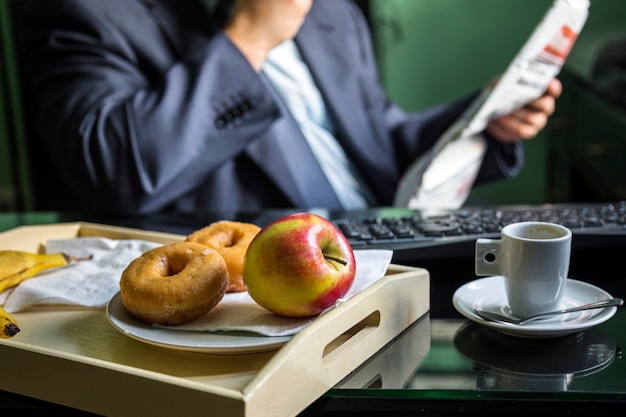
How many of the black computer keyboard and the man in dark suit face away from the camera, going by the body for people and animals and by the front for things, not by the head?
1

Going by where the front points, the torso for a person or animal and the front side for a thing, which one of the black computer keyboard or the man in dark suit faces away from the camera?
the black computer keyboard

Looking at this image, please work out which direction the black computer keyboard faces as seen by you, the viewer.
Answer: facing away from the viewer

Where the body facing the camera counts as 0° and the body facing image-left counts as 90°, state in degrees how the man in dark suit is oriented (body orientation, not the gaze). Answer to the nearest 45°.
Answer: approximately 315°

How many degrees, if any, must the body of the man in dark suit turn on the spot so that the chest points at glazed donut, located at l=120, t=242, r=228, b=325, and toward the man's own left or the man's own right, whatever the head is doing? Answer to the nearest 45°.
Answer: approximately 45° to the man's own right

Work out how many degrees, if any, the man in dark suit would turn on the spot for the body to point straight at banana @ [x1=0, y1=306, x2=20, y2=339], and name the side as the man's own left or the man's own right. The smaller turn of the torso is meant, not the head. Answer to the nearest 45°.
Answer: approximately 45° to the man's own right
